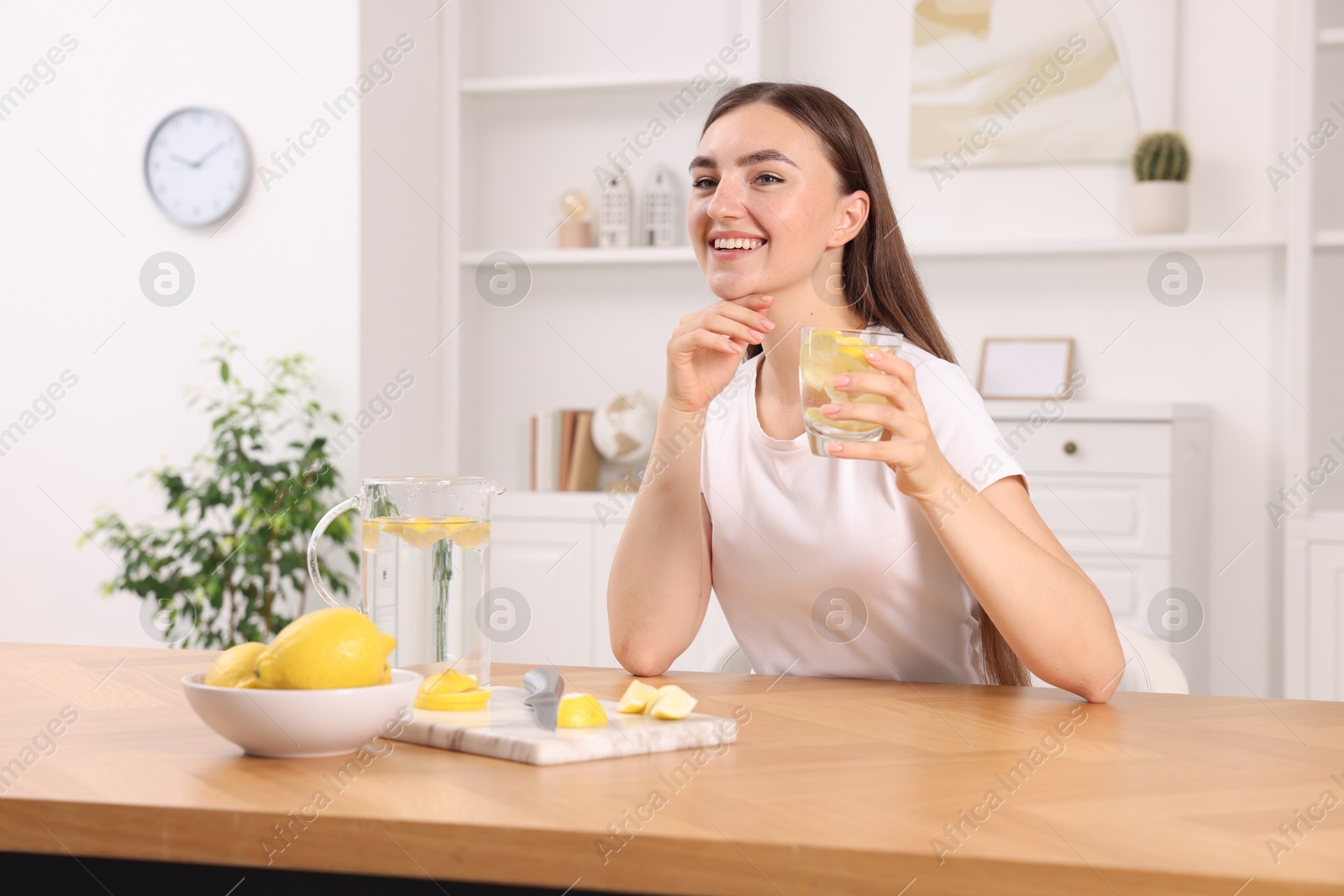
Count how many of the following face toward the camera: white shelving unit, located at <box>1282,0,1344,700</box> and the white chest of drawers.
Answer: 2

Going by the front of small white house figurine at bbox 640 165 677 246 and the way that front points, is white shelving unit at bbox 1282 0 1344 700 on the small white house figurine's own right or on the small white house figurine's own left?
on the small white house figurine's own left

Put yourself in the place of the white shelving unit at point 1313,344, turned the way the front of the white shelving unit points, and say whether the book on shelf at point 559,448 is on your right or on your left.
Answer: on your right

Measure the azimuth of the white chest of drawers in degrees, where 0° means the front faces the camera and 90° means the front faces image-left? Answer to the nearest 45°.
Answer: approximately 0°

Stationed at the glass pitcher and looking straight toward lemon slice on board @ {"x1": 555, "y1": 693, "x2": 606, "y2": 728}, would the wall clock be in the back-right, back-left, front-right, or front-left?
back-left

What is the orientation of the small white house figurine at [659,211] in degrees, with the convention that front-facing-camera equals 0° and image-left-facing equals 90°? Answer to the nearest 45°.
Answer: approximately 0°

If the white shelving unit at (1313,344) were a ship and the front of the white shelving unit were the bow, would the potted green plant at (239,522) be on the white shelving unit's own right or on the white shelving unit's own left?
on the white shelving unit's own right

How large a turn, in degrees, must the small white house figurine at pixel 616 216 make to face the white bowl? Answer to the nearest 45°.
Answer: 0° — it already faces it

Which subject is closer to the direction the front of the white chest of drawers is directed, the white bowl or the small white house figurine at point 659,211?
the white bowl
